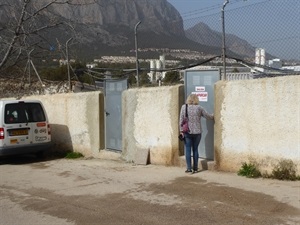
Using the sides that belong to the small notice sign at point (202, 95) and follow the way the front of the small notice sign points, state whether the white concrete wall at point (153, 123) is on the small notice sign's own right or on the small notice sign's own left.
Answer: on the small notice sign's own right

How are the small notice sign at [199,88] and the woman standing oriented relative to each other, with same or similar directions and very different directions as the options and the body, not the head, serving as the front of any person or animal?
very different directions

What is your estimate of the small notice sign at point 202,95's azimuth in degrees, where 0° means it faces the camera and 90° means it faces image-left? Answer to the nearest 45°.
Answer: approximately 0°

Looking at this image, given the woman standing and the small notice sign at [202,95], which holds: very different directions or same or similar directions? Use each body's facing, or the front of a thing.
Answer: very different directions

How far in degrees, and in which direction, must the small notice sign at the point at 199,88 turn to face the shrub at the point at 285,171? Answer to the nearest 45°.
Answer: approximately 45° to its left

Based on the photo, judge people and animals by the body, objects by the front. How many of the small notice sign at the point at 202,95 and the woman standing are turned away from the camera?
1

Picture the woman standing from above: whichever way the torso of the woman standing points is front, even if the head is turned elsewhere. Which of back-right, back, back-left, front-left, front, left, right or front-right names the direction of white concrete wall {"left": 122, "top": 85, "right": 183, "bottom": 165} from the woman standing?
front-left

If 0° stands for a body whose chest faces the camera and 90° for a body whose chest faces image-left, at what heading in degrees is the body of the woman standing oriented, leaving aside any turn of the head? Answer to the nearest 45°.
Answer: approximately 180°
